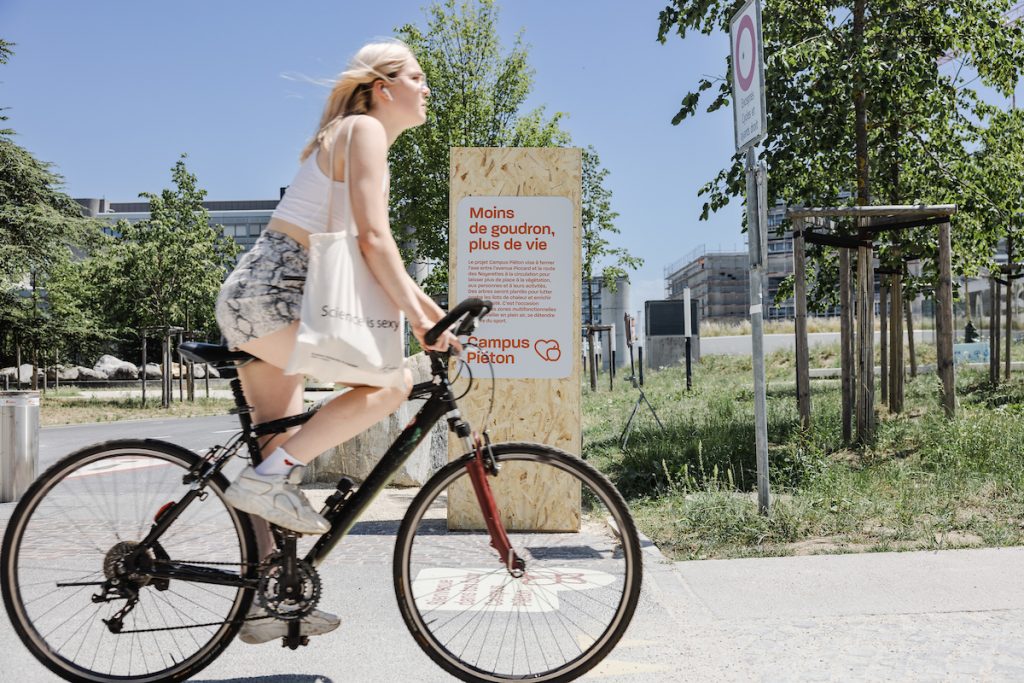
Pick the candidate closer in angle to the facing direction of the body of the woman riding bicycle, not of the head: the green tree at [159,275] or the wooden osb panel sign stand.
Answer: the wooden osb panel sign stand

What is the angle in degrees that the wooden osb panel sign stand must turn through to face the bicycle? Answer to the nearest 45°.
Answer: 0° — it already faces it

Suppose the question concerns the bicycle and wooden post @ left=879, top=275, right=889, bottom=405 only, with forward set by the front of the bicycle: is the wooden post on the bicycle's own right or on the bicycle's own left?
on the bicycle's own left

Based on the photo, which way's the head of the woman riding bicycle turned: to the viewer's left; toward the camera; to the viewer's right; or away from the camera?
to the viewer's right

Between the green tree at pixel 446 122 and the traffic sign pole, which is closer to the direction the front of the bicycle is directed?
the traffic sign pole

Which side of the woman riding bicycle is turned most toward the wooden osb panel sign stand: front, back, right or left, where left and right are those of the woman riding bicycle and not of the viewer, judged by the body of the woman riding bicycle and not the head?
left

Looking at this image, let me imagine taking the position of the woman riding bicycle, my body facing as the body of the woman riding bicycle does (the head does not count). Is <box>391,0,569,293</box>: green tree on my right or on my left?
on my left

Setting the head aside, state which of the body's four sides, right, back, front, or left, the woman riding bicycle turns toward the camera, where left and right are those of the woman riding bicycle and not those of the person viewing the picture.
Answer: right

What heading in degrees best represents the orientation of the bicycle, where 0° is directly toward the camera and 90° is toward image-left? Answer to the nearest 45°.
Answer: approximately 270°

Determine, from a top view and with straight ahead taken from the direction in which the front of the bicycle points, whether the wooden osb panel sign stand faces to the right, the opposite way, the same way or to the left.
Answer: to the right

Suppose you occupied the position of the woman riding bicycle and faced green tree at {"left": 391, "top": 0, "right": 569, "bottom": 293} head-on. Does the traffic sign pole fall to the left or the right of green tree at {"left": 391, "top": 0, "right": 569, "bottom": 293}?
right

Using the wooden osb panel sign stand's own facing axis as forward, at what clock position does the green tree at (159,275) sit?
The green tree is roughly at 5 o'clock from the wooden osb panel sign stand.

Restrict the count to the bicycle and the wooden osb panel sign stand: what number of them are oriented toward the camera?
1

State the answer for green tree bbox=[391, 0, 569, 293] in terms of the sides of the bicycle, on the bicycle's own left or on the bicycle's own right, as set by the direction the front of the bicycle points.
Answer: on the bicycle's own left
